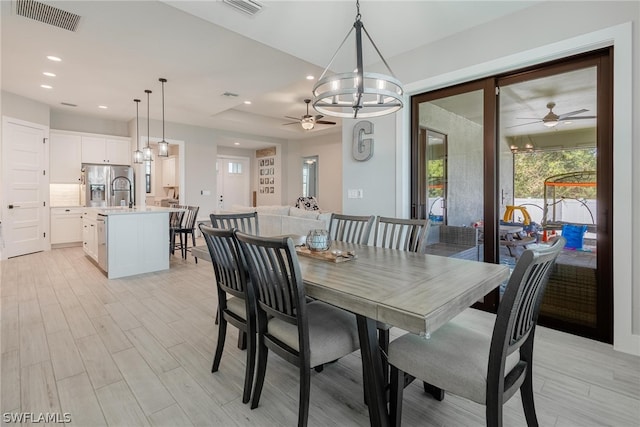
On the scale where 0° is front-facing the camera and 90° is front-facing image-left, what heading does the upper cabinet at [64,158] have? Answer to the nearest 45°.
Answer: approximately 0°

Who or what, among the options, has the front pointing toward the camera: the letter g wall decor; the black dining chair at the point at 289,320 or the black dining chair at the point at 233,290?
the letter g wall decor

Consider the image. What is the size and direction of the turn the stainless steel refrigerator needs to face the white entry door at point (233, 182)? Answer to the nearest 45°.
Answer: approximately 135° to its left

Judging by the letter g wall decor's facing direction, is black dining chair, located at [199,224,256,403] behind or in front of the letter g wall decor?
in front

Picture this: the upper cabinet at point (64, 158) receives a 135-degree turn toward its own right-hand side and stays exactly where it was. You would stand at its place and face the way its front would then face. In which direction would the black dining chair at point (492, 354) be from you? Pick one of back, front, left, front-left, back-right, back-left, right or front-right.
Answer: back-left

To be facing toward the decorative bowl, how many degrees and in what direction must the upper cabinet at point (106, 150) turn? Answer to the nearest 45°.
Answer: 0° — it already faces it

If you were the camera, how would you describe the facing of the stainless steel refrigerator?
facing the viewer

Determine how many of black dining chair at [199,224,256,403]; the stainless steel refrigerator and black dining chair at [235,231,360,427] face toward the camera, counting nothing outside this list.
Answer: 1

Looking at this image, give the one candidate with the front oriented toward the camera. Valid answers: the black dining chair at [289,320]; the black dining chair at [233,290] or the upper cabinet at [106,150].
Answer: the upper cabinet

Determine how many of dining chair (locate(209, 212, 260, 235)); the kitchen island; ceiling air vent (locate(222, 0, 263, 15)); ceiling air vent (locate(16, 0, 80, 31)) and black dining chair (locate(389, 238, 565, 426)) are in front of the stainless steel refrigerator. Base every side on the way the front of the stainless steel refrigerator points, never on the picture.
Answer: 5

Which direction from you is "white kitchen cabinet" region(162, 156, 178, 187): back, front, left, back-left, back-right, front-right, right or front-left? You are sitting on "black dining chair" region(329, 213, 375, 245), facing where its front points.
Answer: right

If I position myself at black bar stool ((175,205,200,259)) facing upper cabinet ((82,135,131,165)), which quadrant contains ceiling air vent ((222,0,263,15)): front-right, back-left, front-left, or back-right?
back-left

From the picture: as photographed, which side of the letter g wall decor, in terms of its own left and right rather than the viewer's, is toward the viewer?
front

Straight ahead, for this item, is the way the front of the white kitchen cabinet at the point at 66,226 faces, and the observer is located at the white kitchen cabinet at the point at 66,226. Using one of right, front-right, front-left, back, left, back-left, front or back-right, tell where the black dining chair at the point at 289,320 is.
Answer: front

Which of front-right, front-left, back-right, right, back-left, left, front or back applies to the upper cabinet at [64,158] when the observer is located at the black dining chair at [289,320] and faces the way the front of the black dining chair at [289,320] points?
left

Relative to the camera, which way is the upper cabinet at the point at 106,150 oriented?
toward the camera

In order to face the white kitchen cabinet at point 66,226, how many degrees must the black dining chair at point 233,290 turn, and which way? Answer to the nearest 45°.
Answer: approximately 90° to its left
